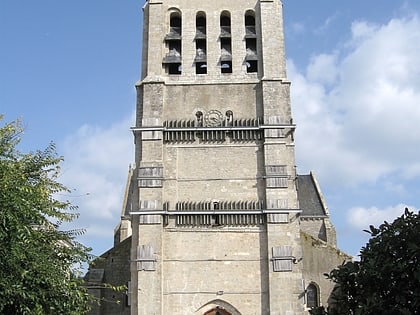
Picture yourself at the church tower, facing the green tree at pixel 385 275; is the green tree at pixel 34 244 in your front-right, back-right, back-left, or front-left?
front-right

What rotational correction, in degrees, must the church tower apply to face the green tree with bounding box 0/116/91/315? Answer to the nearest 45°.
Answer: approximately 45° to its right

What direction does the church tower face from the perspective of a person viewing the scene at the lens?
facing the viewer

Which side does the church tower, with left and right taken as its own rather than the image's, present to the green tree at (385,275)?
front

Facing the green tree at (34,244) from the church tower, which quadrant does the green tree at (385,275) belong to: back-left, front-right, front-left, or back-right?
front-left
